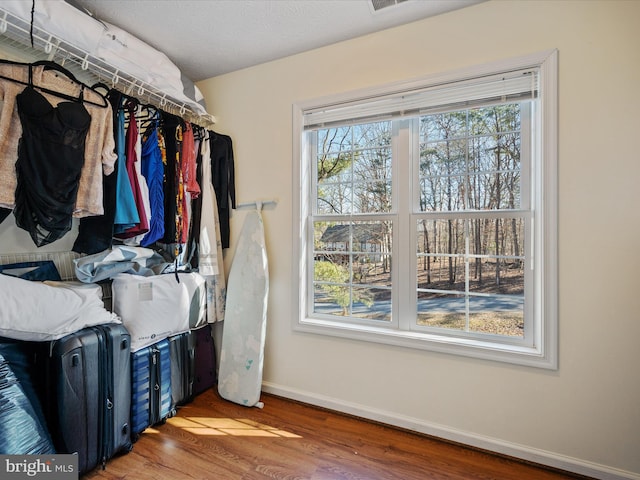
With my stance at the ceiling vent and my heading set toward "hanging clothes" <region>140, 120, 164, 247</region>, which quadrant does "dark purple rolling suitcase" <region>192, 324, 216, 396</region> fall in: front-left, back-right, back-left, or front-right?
front-right

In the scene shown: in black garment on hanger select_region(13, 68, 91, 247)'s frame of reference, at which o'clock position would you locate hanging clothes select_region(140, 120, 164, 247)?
The hanging clothes is roughly at 8 o'clock from the black garment on hanger.

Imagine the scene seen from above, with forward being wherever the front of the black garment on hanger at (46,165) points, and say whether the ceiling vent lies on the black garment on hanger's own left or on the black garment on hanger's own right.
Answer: on the black garment on hanger's own left

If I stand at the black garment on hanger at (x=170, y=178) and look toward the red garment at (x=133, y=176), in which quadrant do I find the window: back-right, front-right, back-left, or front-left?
back-left

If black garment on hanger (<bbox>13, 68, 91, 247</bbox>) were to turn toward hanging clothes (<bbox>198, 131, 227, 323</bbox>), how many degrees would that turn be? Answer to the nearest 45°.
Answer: approximately 135° to its left

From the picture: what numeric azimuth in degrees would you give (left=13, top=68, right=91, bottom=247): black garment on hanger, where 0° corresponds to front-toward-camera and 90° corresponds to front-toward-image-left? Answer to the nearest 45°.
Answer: approximately 0°
